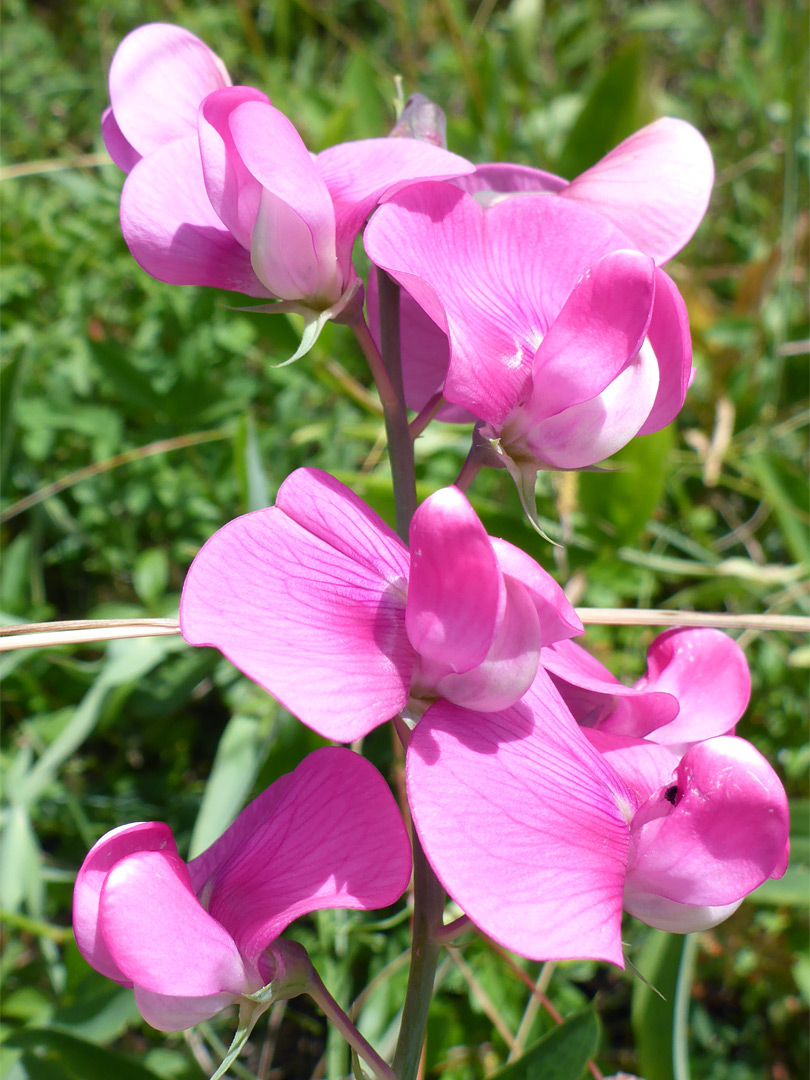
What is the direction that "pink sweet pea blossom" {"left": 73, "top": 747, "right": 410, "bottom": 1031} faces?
to the viewer's left

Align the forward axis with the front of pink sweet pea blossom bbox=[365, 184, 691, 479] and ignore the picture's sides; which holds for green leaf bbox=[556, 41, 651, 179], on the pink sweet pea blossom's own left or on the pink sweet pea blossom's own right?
on the pink sweet pea blossom's own left

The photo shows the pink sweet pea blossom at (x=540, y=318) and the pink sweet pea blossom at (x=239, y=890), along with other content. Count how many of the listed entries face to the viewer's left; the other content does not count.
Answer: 1

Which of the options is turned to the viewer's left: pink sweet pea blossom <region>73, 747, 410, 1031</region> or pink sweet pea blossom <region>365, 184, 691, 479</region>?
pink sweet pea blossom <region>73, 747, 410, 1031</region>

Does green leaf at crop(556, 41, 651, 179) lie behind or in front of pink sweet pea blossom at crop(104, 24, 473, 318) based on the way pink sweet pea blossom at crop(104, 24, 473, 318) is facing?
behind
